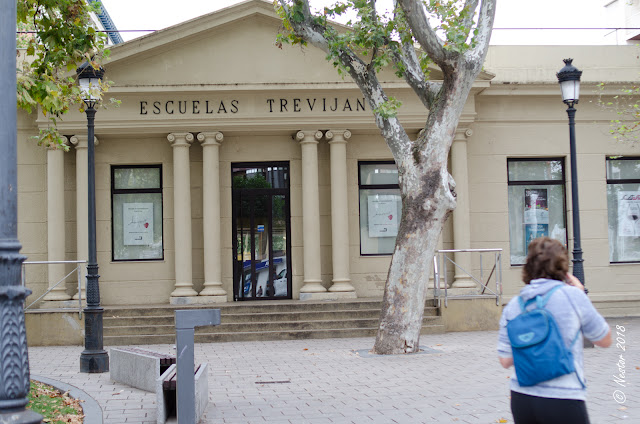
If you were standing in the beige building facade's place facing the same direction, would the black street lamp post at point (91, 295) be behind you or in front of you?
in front

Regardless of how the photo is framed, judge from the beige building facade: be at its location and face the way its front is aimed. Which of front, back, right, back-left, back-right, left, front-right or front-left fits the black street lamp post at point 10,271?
front

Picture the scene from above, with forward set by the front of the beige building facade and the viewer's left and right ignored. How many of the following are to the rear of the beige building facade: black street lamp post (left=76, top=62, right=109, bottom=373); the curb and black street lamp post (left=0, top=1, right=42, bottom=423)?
0

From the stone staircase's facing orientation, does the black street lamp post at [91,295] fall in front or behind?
in front

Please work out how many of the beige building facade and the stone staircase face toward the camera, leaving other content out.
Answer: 2

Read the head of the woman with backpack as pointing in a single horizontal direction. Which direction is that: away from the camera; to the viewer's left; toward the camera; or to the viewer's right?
away from the camera

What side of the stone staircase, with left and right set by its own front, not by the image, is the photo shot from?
front

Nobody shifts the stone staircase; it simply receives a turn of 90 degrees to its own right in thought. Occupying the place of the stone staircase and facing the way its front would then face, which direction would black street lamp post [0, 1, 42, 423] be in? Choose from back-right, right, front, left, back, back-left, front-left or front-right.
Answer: left

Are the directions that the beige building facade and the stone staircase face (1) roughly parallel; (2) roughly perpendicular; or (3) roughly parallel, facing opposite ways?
roughly parallel

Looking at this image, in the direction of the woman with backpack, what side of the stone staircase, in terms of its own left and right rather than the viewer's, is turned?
front

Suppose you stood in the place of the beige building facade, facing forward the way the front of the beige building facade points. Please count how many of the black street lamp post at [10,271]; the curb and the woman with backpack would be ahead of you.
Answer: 3

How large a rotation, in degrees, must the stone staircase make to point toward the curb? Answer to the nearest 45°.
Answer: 0° — it already faces it

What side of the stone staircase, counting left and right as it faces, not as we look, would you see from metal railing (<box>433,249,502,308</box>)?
left
